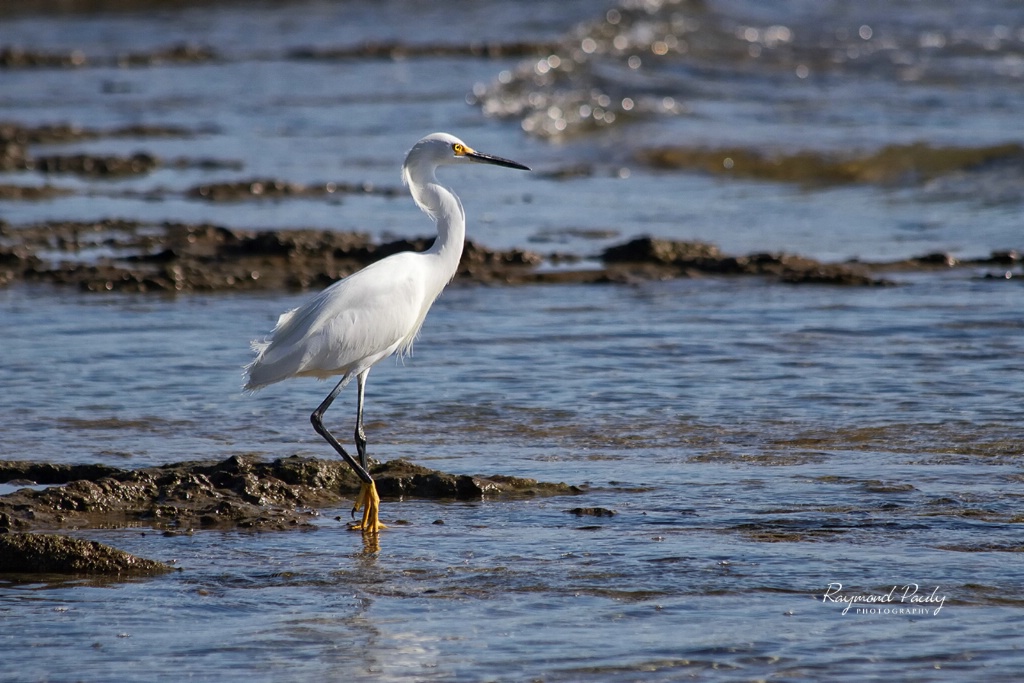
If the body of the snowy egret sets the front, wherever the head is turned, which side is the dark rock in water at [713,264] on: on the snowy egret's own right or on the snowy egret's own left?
on the snowy egret's own left

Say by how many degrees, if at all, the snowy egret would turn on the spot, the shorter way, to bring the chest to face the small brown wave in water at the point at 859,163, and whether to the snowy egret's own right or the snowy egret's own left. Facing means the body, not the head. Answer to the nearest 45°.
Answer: approximately 45° to the snowy egret's own left

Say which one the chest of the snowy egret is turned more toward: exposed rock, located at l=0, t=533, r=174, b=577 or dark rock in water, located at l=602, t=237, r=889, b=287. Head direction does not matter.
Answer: the dark rock in water

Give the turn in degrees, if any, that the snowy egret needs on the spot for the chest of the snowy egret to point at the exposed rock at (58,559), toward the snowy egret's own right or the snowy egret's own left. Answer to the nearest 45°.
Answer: approximately 135° to the snowy egret's own right

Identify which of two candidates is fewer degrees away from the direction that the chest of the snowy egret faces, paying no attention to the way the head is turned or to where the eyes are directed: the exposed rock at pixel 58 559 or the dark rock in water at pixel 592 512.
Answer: the dark rock in water

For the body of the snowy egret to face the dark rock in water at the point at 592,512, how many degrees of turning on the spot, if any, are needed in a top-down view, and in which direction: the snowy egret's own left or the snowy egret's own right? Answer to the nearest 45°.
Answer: approximately 45° to the snowy egret's own right

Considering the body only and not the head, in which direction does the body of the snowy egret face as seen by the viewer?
to the viewer's right

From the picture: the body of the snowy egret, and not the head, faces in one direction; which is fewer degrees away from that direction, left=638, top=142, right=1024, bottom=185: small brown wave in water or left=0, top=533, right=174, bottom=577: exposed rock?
the small brown wave in water
